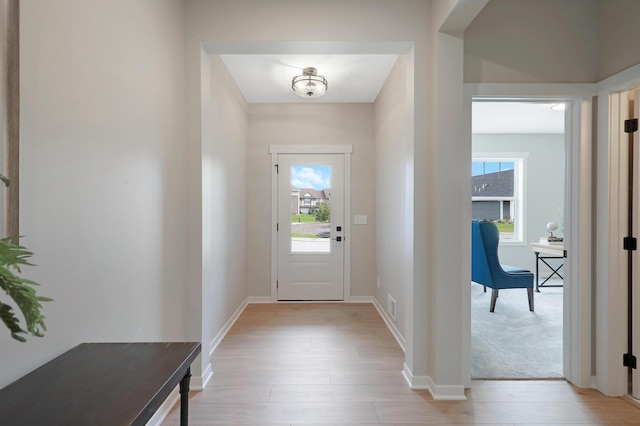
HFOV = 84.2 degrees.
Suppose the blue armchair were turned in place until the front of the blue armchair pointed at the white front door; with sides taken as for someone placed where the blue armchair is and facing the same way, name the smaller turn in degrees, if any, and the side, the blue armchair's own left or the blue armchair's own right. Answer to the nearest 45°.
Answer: approximately 135° to the blue armchair's own left

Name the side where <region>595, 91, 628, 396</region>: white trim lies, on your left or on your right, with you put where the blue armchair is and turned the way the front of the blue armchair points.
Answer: on your right

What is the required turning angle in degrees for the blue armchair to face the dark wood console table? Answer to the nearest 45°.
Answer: approximately 135° to its right

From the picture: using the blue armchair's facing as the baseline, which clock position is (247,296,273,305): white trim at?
The white trim is roughly at 7 o'clock from the blue armchair.

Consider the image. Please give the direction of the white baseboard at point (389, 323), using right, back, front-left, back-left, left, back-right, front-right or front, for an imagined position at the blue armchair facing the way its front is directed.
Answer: back

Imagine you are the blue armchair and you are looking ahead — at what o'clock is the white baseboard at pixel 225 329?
The white baseboard is roughly at 6 o'clock from the blue armchair.

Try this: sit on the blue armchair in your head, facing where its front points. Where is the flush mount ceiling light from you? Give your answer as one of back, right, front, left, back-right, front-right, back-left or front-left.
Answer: back

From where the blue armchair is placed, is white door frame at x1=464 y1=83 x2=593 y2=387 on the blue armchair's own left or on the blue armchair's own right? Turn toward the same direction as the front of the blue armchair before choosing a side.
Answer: on the blue armchair's own right

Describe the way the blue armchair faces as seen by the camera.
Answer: facing away from the viewer and to the right of the viewer

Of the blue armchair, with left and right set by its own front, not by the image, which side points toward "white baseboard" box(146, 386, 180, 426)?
back

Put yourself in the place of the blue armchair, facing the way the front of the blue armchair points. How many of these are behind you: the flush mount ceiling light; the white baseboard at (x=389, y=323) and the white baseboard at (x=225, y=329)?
3
